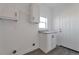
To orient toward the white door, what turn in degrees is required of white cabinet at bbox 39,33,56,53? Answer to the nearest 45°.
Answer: approximately 45° to its left

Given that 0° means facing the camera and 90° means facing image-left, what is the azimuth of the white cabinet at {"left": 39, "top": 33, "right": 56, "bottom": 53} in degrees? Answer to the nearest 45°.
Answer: approximately 315°
